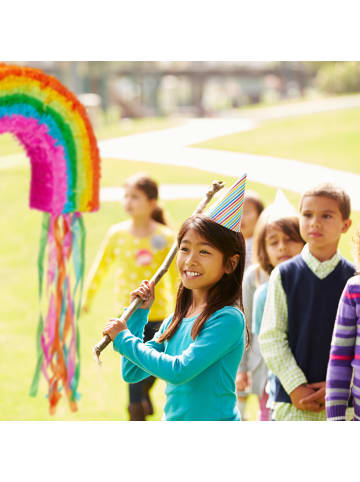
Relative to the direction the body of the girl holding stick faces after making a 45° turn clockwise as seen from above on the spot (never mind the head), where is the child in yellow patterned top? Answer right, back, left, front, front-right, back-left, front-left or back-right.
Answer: right

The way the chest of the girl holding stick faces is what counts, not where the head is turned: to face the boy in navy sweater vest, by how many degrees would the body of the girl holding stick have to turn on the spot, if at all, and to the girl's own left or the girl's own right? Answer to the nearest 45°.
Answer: approximately 180°

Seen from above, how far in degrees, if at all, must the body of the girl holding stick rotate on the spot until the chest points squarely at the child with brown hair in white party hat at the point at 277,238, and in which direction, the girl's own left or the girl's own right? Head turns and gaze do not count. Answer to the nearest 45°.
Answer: approximately 135° to the girl's own right

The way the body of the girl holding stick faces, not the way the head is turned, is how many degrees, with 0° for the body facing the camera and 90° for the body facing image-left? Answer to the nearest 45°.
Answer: approximately 45°
